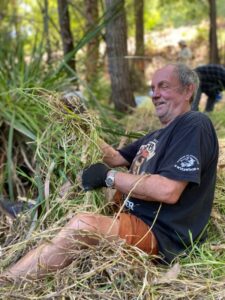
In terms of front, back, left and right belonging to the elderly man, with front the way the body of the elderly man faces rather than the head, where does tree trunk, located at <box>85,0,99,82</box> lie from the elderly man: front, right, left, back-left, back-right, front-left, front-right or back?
right

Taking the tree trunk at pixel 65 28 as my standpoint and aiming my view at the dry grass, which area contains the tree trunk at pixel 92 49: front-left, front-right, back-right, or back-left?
back-left

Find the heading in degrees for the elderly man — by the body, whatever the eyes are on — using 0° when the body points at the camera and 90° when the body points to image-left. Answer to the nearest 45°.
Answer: approximately 90°

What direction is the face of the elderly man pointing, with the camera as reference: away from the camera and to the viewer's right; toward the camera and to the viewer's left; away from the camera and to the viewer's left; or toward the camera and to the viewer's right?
toward the camera and to the viewer's left

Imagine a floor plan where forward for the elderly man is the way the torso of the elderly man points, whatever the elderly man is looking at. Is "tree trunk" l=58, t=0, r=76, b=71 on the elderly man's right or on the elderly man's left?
on the elderly man's right

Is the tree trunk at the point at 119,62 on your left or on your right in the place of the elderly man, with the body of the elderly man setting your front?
on your right
